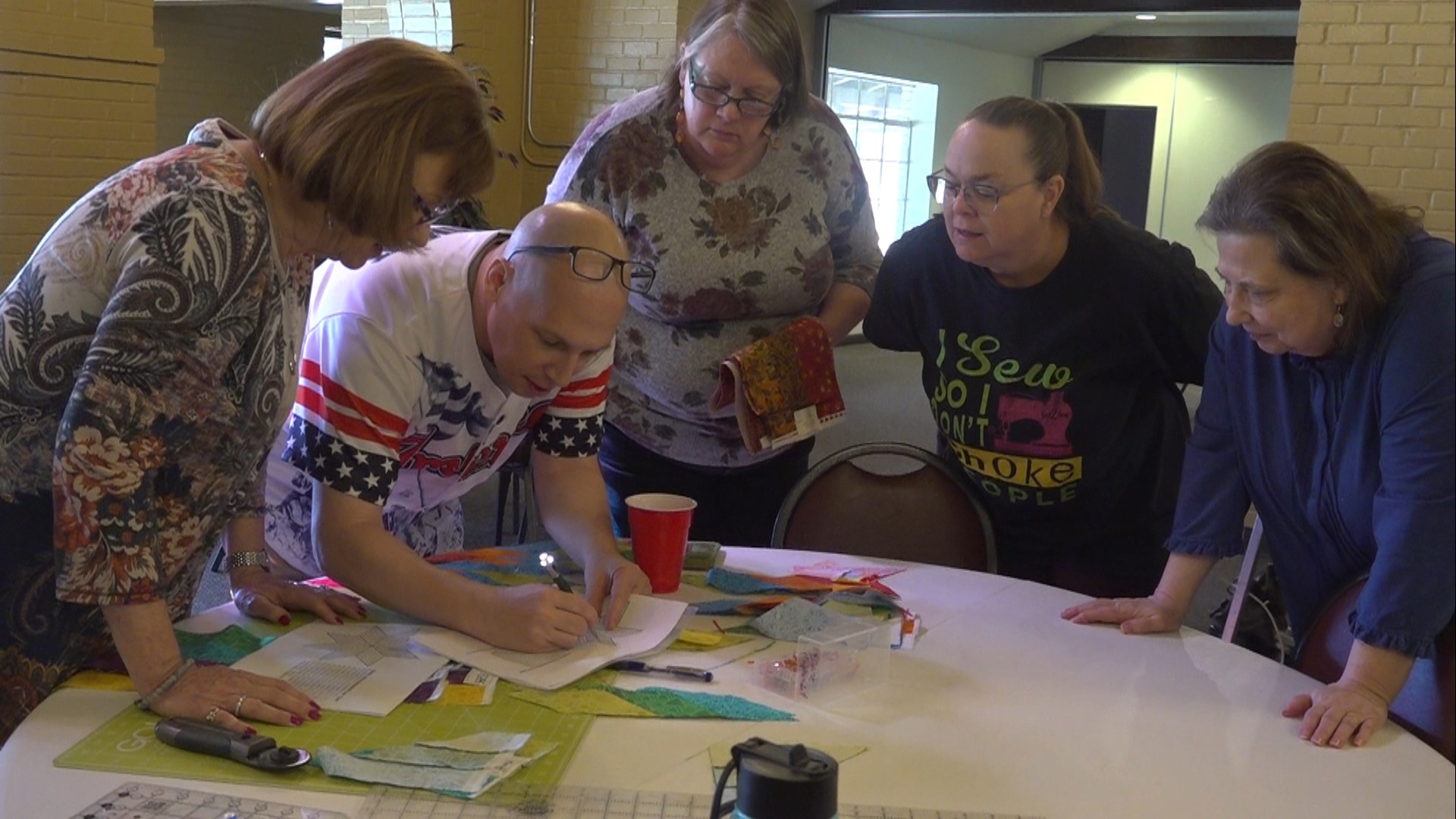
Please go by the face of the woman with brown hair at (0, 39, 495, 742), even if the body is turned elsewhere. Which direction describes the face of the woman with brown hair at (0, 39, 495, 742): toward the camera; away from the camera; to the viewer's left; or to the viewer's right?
to the viewer's right

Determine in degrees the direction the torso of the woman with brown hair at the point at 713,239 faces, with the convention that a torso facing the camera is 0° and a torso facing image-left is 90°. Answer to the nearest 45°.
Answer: approximately 0°

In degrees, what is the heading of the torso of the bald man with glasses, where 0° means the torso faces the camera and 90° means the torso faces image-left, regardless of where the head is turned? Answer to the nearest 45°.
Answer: approximately 315°

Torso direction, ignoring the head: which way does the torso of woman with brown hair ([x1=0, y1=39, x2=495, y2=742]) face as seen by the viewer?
to the viewer's right

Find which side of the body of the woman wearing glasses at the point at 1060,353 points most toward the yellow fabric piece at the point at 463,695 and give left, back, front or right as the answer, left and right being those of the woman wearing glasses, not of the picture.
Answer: front

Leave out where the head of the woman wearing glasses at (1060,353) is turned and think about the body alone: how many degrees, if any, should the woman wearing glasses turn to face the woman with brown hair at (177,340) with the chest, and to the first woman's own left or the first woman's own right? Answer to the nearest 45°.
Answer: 0° — they already face them

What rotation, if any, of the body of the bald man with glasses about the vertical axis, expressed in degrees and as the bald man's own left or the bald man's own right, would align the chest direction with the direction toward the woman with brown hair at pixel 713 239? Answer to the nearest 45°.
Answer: approximately 90° to the bald man's own left

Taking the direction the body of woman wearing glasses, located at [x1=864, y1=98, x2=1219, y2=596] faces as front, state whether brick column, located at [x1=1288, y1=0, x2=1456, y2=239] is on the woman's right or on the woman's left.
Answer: on the woman's left

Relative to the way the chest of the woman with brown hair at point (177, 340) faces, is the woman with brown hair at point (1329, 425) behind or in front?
in front
